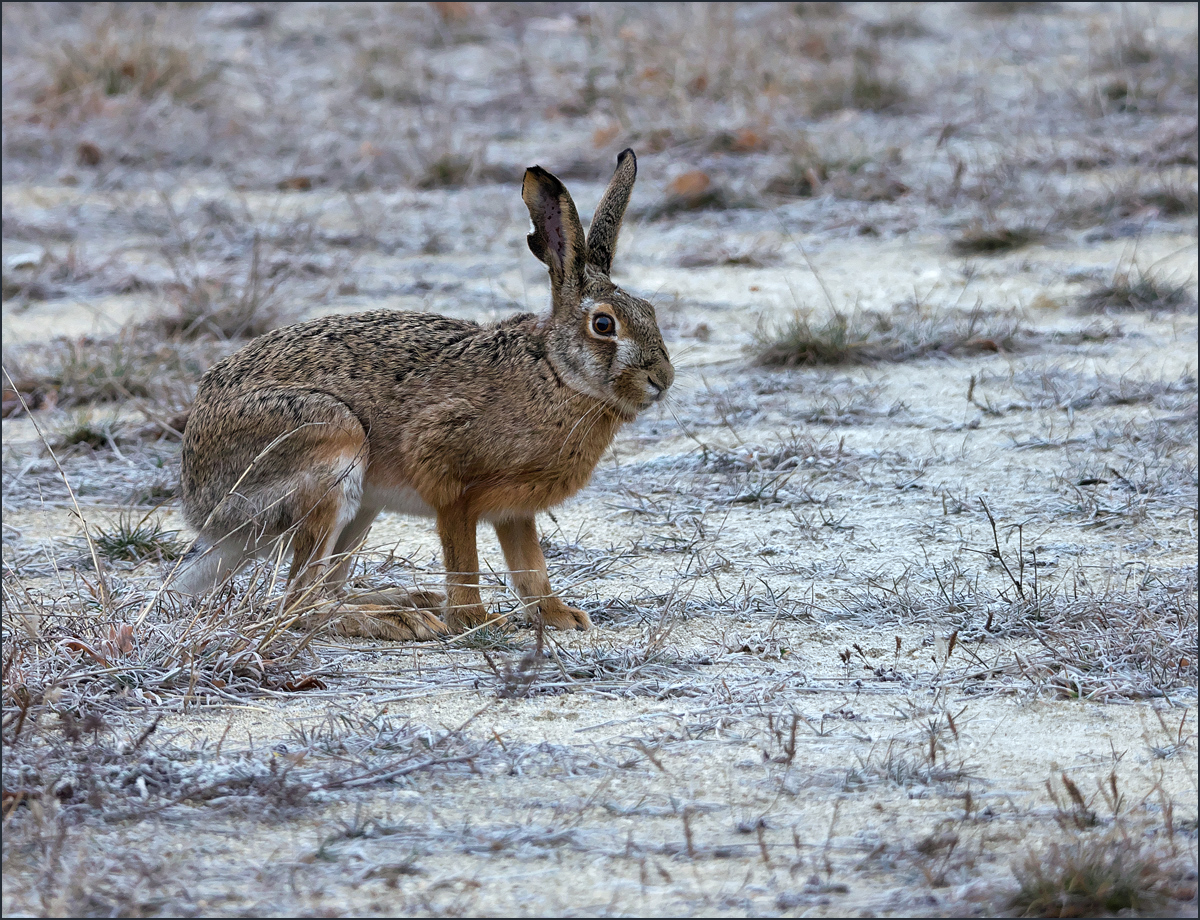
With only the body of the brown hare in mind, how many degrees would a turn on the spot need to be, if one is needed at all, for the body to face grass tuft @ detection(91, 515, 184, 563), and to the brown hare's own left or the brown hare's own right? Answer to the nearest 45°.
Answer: approximately 135° to the brown hare's own left

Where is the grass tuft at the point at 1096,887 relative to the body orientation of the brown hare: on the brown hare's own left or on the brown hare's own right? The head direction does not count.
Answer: on the brown hare's own right

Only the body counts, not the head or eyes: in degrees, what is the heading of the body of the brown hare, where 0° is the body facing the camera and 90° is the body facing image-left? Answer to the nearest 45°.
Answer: approximately 270°

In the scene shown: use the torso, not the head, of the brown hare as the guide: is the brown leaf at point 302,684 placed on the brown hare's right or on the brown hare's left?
on the brown hare's right

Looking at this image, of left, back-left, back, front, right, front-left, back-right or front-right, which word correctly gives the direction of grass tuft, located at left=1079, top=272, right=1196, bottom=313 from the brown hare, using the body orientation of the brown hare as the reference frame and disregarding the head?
front-left

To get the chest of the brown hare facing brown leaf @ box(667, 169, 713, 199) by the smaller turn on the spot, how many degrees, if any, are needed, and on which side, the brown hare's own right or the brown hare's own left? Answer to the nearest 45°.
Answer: approximately 90° to the brown hare's own left

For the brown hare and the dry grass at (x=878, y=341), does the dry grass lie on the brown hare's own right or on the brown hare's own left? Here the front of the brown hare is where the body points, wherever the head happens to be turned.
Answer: on the brown hare's own left

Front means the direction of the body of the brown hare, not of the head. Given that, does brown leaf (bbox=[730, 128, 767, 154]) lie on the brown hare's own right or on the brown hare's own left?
on the brown hare's own left
